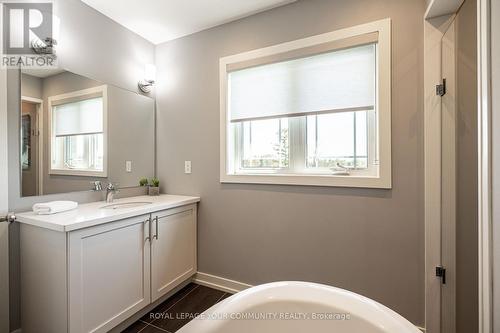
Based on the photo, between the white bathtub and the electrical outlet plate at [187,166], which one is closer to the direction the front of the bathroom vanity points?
the white bathtub

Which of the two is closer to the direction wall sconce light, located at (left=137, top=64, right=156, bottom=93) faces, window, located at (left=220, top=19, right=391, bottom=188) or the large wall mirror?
the window

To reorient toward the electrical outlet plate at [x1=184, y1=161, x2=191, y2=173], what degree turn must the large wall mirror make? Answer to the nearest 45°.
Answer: approximately 45° to its left

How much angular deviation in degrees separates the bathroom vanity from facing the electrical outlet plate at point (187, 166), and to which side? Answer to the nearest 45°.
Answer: approximately 90° to its left

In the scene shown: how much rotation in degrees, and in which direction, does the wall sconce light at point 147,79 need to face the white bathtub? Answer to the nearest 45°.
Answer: approximately 45° to its right

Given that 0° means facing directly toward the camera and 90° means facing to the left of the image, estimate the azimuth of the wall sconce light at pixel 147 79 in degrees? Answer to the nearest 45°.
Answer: approximately 315°

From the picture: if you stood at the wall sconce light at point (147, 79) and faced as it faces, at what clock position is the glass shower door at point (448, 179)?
The glass shower door is roughly at 12 o'clock from the wall sconce light.

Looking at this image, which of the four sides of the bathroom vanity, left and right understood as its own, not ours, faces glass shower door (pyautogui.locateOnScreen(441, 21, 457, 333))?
front
